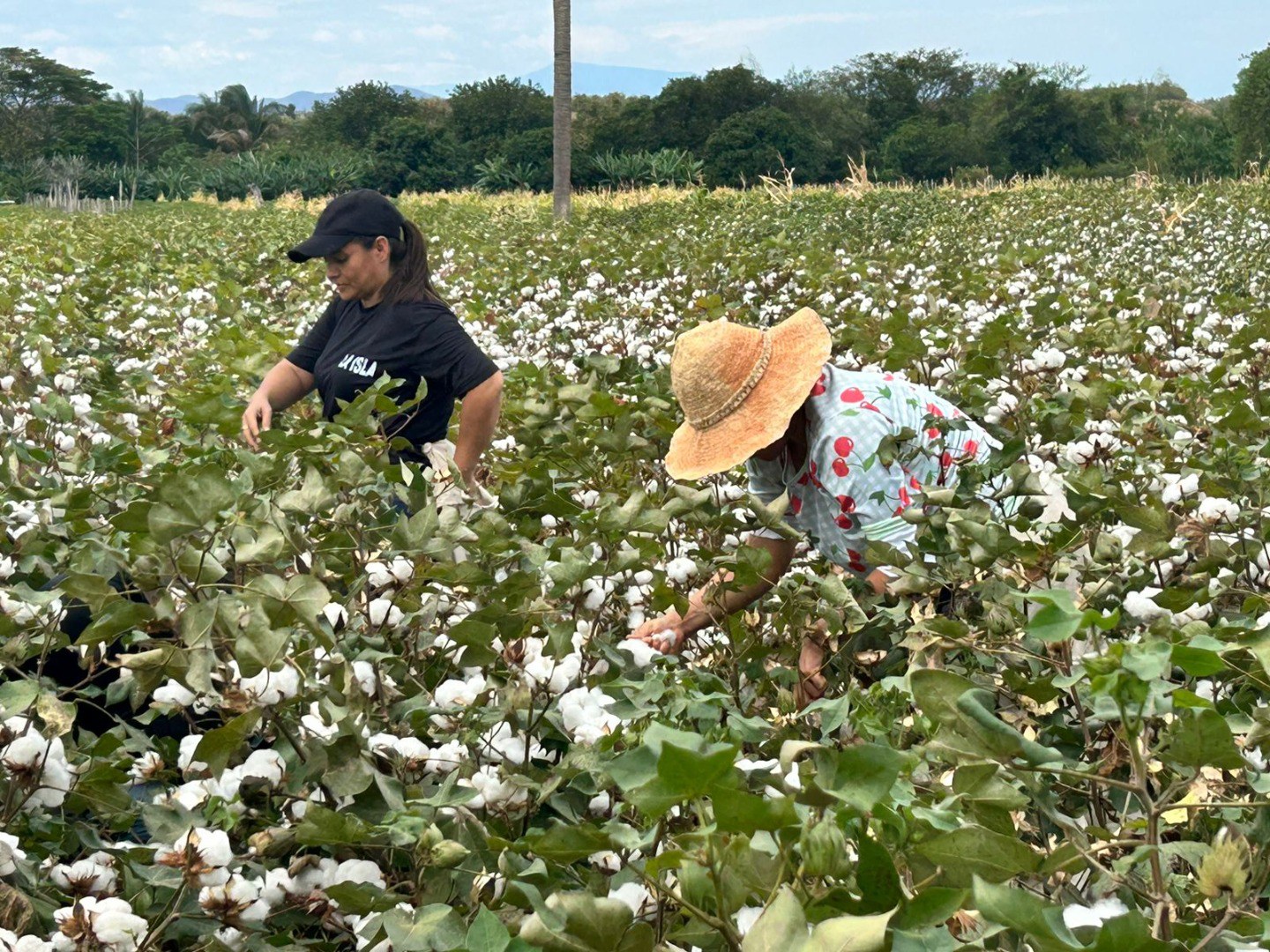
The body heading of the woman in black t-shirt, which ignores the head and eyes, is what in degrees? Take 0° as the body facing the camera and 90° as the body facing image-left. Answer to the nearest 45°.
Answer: approximately 45°

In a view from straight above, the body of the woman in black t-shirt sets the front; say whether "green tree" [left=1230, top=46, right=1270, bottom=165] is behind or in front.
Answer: behind

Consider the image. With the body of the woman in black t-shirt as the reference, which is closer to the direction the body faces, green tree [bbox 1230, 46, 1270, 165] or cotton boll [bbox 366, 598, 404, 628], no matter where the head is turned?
the cotton boll

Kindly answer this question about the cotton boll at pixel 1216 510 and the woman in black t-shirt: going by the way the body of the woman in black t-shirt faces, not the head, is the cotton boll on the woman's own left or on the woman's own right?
on the woman's own left

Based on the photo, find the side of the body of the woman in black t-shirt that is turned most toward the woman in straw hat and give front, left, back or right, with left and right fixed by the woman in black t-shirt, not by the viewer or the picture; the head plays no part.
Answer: left
